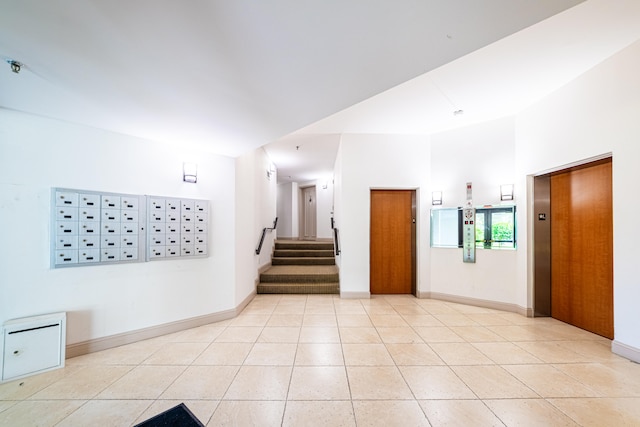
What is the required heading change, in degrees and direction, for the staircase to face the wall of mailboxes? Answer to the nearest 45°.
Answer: approximately 45° to its right

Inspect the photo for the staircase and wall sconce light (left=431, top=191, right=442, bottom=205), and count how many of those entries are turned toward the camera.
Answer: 2

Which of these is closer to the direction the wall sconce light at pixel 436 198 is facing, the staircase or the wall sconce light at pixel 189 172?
the wall sconce light

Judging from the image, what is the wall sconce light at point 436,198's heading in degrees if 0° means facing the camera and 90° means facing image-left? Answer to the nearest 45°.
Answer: approximately 0°

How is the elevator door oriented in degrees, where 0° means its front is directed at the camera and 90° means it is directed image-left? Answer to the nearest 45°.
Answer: approximately 45°
